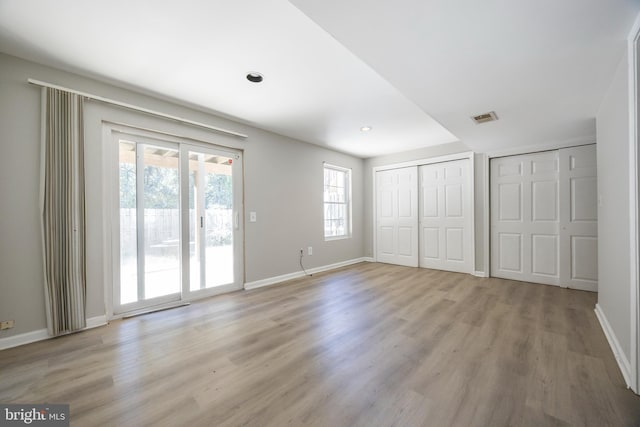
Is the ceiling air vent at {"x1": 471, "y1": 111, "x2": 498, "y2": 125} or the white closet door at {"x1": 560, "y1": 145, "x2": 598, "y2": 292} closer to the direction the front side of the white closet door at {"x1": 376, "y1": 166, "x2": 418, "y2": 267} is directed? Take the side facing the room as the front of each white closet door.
the ceiling air vent

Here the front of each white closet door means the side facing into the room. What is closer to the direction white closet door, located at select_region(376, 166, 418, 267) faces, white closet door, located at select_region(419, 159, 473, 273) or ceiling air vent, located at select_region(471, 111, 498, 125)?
the ceiling air vent

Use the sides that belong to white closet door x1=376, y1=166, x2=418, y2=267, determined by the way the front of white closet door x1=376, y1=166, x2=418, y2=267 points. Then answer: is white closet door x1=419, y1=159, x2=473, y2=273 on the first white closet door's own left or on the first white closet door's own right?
on the first white closet door's own left

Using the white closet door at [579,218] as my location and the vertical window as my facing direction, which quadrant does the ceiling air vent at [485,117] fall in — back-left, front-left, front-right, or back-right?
front-left

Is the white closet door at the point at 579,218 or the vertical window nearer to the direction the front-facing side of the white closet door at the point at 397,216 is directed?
the vertical window

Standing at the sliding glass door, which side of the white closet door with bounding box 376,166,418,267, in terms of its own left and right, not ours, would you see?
front

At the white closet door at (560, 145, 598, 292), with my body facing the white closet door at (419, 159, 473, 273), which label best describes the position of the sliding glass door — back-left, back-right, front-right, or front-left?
front-left

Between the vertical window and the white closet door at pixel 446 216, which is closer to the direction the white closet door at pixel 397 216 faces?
the vertical window

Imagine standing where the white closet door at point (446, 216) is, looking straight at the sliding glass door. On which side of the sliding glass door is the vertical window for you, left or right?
right

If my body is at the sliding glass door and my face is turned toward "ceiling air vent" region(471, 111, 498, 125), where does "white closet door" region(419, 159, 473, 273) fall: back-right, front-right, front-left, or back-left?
front-left

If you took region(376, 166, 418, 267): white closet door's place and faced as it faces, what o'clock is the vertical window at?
The vertical window is roughly at 1 o'clock from the white closet door.

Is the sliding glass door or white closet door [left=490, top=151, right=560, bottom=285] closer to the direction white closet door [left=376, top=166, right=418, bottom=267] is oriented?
the sliding glass door

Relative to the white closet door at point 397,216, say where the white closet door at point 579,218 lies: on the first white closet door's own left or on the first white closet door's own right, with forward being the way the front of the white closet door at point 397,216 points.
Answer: on the first white closet door's own left

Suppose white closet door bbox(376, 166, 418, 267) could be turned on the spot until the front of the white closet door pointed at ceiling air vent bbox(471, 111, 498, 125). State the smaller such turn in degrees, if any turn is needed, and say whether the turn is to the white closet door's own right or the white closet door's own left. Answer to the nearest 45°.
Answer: approximately 90° to the white closet door's own left

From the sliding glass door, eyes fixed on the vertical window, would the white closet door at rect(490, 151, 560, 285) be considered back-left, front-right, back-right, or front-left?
front-right

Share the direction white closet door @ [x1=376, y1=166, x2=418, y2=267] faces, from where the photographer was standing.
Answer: facing the viewer and to the left of the viewer

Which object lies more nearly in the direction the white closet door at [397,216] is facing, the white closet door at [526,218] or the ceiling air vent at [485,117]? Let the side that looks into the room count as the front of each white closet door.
the ceiling air vent
